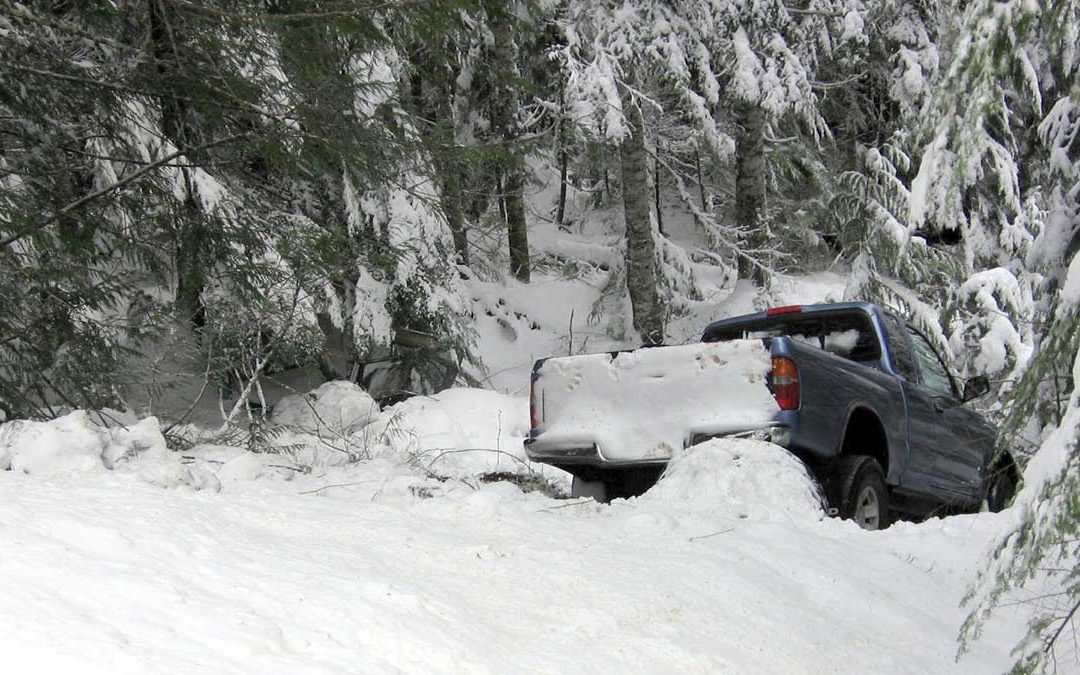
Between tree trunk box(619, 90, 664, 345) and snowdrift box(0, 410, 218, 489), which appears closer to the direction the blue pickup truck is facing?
the tree trunk

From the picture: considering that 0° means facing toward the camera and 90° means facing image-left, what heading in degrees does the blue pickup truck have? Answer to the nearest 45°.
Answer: approximately 225°

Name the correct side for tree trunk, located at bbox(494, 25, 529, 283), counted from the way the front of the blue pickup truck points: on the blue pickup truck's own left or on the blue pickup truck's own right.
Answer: on the blue pickup truck's own left

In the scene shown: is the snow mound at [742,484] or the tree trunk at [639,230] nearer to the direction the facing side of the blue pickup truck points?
the tree trunk

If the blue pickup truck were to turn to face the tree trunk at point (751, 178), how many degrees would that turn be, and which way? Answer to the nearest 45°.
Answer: approximately 45° to its left

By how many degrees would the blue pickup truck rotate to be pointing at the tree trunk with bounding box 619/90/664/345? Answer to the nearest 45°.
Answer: approximately 45° to its left

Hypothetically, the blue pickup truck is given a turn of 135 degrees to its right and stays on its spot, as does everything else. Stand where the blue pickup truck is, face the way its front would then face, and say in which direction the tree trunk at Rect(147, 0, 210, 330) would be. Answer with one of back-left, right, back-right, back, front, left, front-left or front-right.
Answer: right

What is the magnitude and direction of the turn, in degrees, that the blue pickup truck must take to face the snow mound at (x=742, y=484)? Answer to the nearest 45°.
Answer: approximately 135° to its right

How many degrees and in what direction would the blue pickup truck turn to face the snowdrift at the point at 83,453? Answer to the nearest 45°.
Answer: approximately 180°
